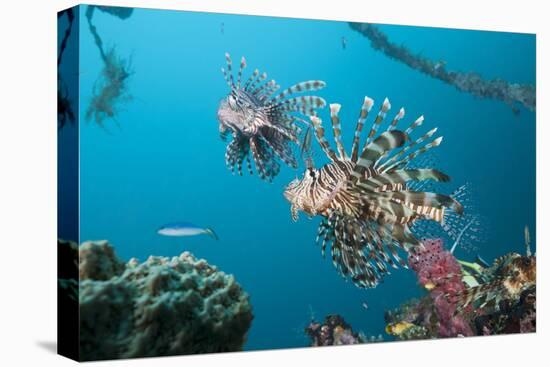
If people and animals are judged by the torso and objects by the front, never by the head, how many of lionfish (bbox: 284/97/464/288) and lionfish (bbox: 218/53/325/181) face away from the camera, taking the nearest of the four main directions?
0

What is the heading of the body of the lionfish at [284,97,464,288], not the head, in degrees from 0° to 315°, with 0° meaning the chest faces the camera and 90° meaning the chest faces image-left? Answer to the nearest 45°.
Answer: approximately 90°

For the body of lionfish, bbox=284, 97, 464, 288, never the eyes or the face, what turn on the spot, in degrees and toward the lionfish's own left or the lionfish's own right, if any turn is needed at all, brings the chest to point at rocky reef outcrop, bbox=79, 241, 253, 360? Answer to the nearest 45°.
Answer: approximately 45° to the lionfish's own left

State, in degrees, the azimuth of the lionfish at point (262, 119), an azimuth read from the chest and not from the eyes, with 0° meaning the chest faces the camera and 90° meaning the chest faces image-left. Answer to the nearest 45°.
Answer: approximately 45°
